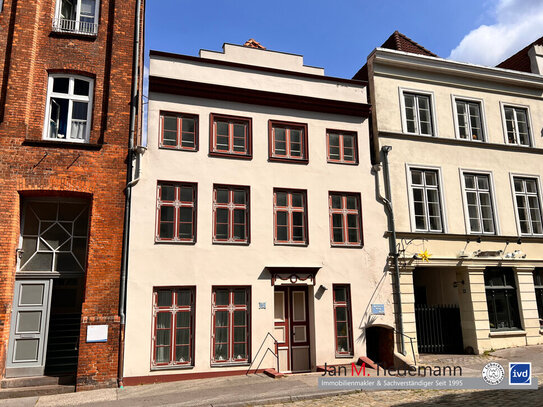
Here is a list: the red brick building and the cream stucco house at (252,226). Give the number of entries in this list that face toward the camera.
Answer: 2

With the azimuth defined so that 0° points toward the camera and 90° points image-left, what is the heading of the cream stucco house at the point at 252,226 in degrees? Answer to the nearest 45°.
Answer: approximately 0°

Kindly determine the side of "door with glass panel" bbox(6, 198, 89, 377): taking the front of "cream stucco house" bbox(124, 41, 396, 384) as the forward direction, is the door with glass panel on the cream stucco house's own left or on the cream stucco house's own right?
on the cream stucco house's own right

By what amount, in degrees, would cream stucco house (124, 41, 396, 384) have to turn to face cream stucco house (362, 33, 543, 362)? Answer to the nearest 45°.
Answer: approximately 135° to its left

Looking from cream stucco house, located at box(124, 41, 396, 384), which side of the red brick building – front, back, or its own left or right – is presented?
left

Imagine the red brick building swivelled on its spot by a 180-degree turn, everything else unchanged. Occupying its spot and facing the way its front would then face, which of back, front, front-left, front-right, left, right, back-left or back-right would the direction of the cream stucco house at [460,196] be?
right

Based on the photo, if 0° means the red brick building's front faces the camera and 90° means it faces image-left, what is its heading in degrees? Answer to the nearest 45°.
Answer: approximately 0°
